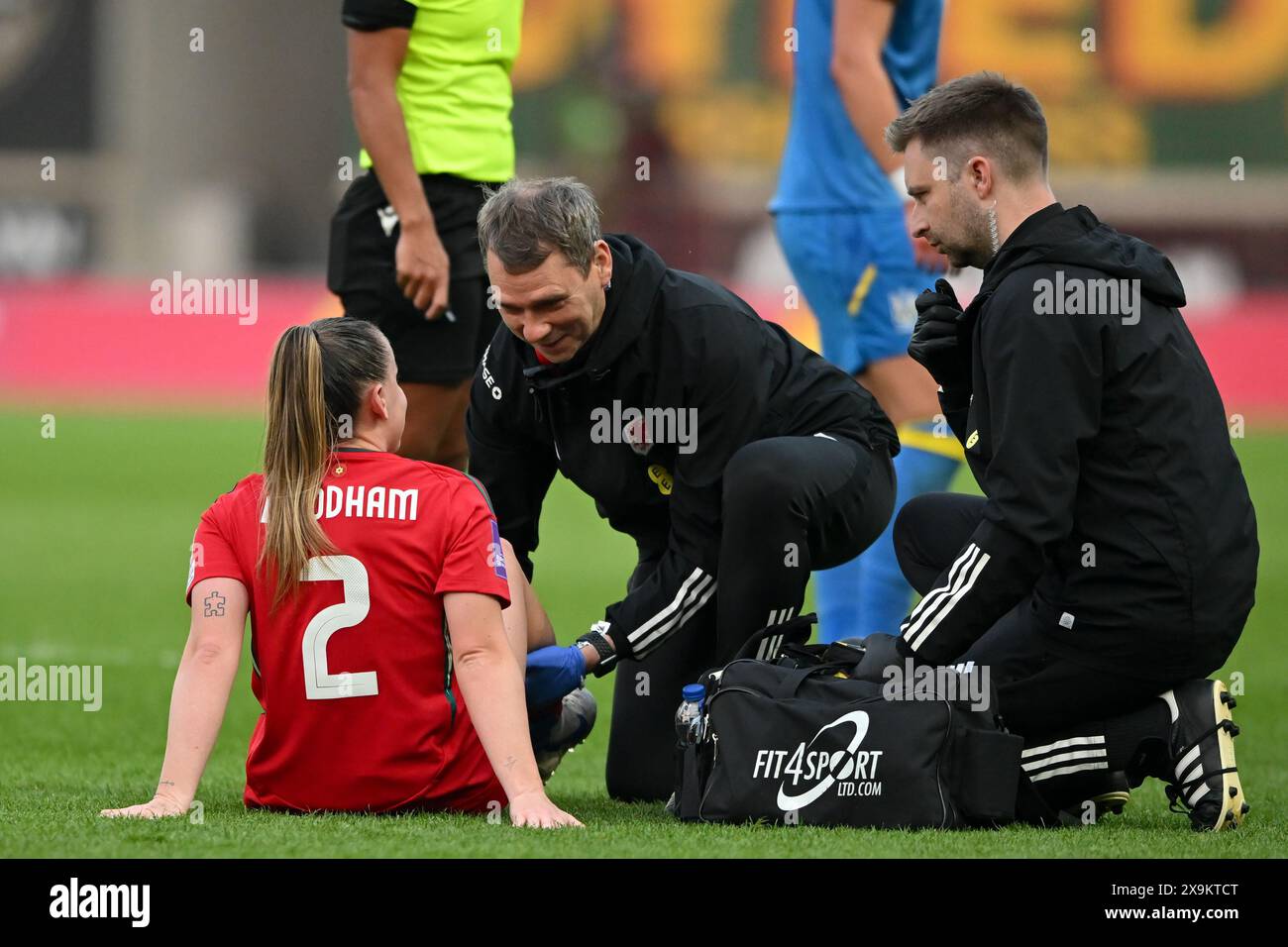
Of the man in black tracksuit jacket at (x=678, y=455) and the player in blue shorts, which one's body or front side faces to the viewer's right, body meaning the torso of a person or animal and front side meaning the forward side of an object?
the player in blue shorts

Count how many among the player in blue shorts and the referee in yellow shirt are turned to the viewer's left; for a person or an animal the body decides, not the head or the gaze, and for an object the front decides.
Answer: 0

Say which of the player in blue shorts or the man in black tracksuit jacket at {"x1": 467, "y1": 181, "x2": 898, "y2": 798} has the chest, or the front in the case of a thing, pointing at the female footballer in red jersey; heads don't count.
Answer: the man in black tracksuit jacket

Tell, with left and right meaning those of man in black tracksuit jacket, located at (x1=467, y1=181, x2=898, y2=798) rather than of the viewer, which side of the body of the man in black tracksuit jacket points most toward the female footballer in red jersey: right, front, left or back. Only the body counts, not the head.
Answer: front

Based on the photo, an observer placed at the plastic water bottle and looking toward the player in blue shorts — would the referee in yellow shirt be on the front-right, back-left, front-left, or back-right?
front-left

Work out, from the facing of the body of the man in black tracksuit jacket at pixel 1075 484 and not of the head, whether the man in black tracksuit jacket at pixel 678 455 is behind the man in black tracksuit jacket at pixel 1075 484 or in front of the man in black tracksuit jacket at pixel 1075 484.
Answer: in front

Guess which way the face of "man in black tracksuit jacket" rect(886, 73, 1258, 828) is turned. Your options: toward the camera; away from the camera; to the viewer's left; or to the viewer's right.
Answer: to the viewer's left

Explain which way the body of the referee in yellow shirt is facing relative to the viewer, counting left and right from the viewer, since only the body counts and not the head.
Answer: facing the viewer and to the right of the viewer

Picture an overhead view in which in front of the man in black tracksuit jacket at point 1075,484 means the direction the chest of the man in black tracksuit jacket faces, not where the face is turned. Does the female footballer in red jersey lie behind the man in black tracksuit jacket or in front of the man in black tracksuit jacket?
in front

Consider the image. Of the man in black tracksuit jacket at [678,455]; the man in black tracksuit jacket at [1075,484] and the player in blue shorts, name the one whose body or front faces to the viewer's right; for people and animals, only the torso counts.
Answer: the player in blue shorts

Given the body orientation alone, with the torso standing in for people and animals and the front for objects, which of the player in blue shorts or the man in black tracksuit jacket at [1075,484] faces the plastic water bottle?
the man in black tracksuit jacket

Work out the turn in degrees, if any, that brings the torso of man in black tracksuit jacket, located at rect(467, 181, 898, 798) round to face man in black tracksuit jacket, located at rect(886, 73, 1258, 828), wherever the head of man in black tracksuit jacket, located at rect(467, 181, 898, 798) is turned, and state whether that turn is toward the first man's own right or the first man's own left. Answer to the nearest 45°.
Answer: approximately 90° to the first man's own left

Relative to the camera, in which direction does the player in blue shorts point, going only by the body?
to the viewer's right

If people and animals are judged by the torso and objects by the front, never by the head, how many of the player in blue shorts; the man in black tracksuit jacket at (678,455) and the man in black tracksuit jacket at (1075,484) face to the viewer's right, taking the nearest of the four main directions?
1

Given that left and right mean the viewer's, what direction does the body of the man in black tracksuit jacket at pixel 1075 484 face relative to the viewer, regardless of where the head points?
facing to the left of the viewer

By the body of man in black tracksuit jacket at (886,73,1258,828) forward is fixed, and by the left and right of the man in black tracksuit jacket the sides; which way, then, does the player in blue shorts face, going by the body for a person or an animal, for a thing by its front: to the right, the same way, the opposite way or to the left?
the opposite way
